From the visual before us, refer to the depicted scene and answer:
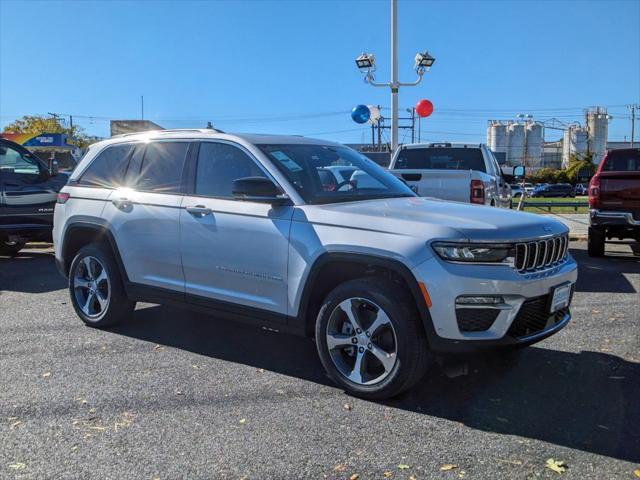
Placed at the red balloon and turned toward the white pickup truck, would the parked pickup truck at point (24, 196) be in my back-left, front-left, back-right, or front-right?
front-right

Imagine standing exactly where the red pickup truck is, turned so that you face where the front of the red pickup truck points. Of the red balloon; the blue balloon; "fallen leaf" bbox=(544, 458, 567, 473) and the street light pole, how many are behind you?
1

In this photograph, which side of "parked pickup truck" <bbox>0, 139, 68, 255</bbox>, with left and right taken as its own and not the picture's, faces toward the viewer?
right

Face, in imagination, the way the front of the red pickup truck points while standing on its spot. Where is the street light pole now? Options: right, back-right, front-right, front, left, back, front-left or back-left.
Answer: front-left

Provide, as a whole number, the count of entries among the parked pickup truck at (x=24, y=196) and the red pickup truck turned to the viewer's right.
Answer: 1

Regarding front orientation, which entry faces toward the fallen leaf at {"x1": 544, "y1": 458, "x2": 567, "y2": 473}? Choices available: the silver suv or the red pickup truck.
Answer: the silver suv

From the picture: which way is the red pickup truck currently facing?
away from the camera

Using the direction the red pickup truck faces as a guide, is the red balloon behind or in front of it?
in front

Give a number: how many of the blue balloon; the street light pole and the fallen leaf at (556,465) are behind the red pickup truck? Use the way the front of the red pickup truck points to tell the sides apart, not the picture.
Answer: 1

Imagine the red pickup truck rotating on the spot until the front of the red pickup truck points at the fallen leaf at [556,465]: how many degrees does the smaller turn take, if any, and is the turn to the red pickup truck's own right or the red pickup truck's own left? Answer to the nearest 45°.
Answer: approximately 180°

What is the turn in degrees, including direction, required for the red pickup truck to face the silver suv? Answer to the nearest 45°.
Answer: approximately 180°

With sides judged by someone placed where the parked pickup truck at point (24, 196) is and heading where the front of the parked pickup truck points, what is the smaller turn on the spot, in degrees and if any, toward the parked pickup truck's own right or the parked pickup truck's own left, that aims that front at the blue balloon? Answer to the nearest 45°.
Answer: approximately 45° to the parked pickup truck's own left

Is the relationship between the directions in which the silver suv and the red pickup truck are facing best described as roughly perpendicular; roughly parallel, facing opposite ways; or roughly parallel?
roughly perpendicular

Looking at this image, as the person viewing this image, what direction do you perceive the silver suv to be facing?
facing the viewer and to the right of the viewer
